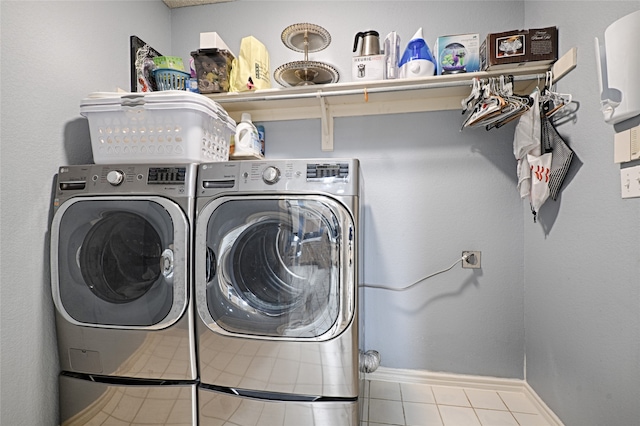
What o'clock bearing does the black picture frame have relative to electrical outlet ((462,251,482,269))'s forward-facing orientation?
The black picture frame is roughly at 2 o'clock from the electrical outlet.

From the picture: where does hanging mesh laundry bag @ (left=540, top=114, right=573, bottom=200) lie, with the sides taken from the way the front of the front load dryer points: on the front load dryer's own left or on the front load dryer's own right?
on the front load dryer's own left

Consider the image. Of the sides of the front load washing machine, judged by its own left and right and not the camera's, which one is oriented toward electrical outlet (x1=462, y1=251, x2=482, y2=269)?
left

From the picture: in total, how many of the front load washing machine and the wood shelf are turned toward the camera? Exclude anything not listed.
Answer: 2

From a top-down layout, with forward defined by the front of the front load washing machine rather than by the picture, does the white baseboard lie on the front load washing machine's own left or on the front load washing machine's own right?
on the front load washing machine's own left

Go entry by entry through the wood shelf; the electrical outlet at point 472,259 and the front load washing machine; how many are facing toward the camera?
3

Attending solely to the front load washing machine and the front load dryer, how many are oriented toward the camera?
2

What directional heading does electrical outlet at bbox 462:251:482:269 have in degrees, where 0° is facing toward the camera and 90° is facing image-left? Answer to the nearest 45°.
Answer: approximately 0°
